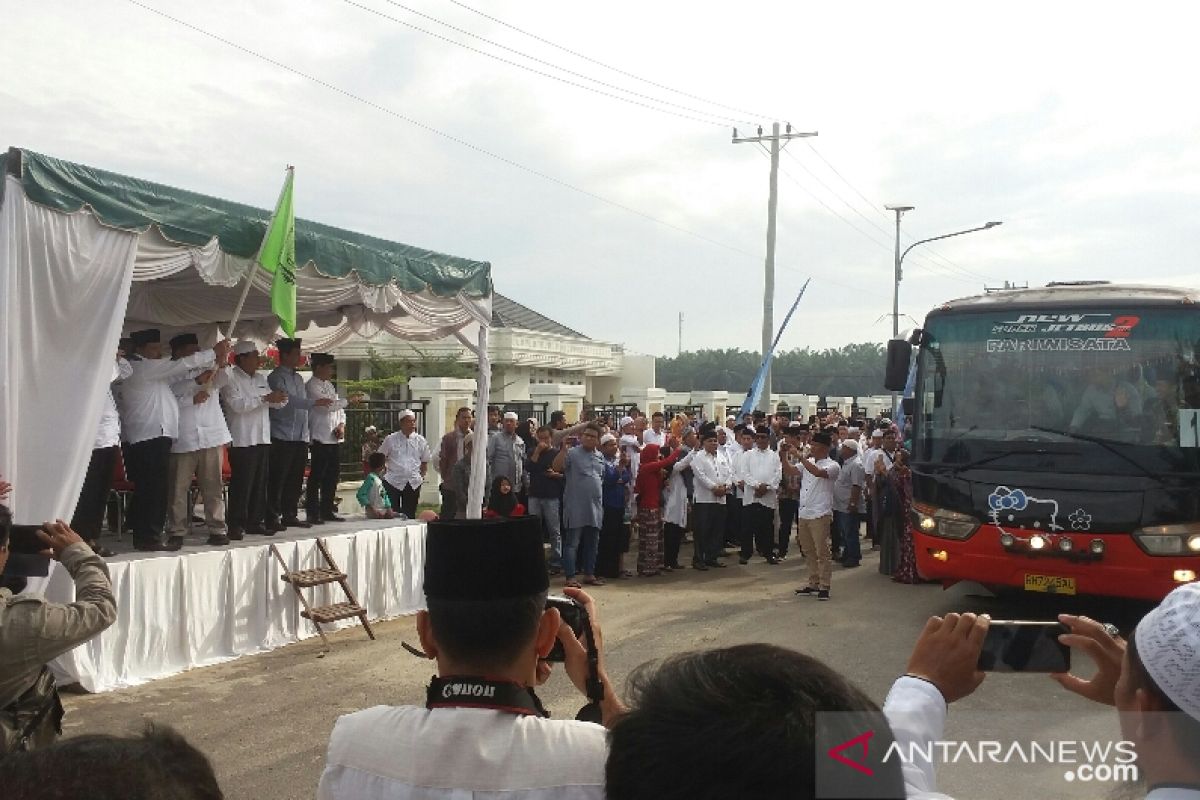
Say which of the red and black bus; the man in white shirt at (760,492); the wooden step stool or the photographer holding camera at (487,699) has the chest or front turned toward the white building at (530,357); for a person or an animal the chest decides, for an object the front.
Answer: the photographer holding camera

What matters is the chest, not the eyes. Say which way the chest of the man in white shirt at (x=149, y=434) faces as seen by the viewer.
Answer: to the viewer's right

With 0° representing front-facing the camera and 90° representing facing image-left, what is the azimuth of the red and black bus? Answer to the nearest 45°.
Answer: approximately 0°

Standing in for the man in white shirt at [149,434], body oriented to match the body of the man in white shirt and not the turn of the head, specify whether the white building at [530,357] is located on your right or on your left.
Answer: on your left

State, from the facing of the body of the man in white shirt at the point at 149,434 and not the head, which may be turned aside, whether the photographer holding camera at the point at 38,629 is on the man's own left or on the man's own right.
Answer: on the man's own right

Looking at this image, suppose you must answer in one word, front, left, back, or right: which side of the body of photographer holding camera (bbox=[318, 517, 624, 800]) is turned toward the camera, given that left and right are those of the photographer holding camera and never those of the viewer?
back

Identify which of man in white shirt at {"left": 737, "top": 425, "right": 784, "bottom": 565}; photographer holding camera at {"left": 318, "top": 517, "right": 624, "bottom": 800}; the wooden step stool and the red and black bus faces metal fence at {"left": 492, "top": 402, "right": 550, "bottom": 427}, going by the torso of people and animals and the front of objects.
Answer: the photographer holding camera

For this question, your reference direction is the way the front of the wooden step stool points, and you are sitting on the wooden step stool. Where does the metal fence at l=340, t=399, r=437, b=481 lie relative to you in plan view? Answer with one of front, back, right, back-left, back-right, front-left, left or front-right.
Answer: back-left

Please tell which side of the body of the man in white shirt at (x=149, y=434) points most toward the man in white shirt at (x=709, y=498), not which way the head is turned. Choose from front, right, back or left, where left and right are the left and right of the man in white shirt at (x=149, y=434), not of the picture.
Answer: front

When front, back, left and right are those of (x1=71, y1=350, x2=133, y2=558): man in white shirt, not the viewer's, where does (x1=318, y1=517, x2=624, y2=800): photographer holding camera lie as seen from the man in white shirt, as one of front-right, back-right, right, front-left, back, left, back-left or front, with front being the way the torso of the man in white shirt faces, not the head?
right

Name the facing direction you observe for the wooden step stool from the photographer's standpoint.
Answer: facing the viewer and to the right of the viewer

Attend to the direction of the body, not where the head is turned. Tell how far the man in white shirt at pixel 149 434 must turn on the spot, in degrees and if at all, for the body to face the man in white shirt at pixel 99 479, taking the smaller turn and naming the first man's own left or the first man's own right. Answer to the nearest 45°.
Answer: approximately 135° to the first man's own right

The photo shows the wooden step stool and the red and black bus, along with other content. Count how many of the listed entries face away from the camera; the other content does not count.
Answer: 0
